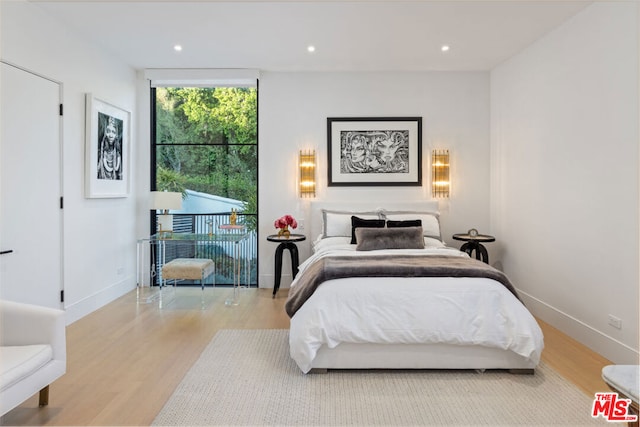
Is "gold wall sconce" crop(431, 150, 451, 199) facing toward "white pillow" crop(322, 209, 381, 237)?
no

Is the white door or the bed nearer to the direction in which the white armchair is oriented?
the bed

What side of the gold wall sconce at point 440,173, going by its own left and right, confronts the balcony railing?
right

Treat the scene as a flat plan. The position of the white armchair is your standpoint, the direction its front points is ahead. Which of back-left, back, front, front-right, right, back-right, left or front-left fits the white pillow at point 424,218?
front-left

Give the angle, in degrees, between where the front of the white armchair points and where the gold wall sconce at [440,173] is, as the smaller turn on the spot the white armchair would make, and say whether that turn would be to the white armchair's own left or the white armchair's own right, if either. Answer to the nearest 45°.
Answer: approximately 45° to the white armchair's own left

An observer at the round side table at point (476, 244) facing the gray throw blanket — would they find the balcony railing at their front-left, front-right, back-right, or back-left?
front-right

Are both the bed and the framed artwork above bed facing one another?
no

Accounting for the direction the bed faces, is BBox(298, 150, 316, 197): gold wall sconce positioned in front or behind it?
behind

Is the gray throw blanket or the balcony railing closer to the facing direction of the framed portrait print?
the gray throw blanket

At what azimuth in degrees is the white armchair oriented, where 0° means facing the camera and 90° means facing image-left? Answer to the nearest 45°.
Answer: approximately 315°

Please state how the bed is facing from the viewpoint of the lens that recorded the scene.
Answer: facing the viewer

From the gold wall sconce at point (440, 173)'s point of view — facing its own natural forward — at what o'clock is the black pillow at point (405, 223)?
The black pillow is roughly at 1 o'clock from the gold wall sconce.

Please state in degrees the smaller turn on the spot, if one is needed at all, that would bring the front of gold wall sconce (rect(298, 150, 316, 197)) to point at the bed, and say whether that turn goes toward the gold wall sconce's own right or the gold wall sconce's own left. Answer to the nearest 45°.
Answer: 0° — it already faces it

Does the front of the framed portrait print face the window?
no

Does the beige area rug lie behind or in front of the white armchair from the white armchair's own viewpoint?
in front

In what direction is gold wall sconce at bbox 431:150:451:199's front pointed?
toward the camera

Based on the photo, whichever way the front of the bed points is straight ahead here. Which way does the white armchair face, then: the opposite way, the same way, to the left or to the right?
to the left

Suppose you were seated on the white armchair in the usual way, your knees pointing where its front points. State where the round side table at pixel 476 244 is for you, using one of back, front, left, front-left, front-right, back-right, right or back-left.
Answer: front-left

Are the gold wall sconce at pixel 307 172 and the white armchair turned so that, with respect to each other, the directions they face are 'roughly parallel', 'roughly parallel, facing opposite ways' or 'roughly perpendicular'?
roughly perpendicular

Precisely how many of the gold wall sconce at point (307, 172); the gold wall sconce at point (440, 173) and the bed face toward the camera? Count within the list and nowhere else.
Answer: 3

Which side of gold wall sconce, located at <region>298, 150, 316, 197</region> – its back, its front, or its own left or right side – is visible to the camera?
front

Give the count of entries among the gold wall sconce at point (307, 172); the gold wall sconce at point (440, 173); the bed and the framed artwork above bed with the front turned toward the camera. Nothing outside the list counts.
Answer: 4

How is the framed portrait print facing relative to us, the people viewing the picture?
facing the viewer and to the right of the viewer
